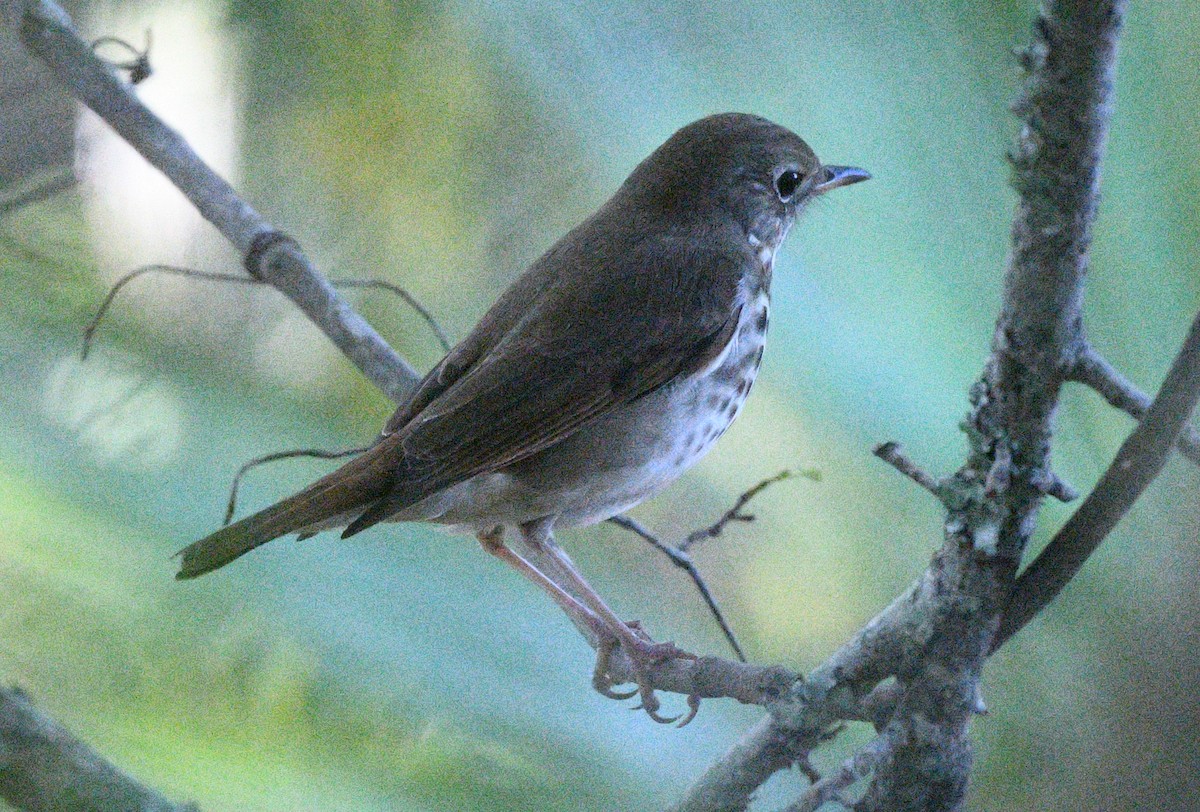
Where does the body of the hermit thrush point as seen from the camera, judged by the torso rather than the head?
to the viewer's right
